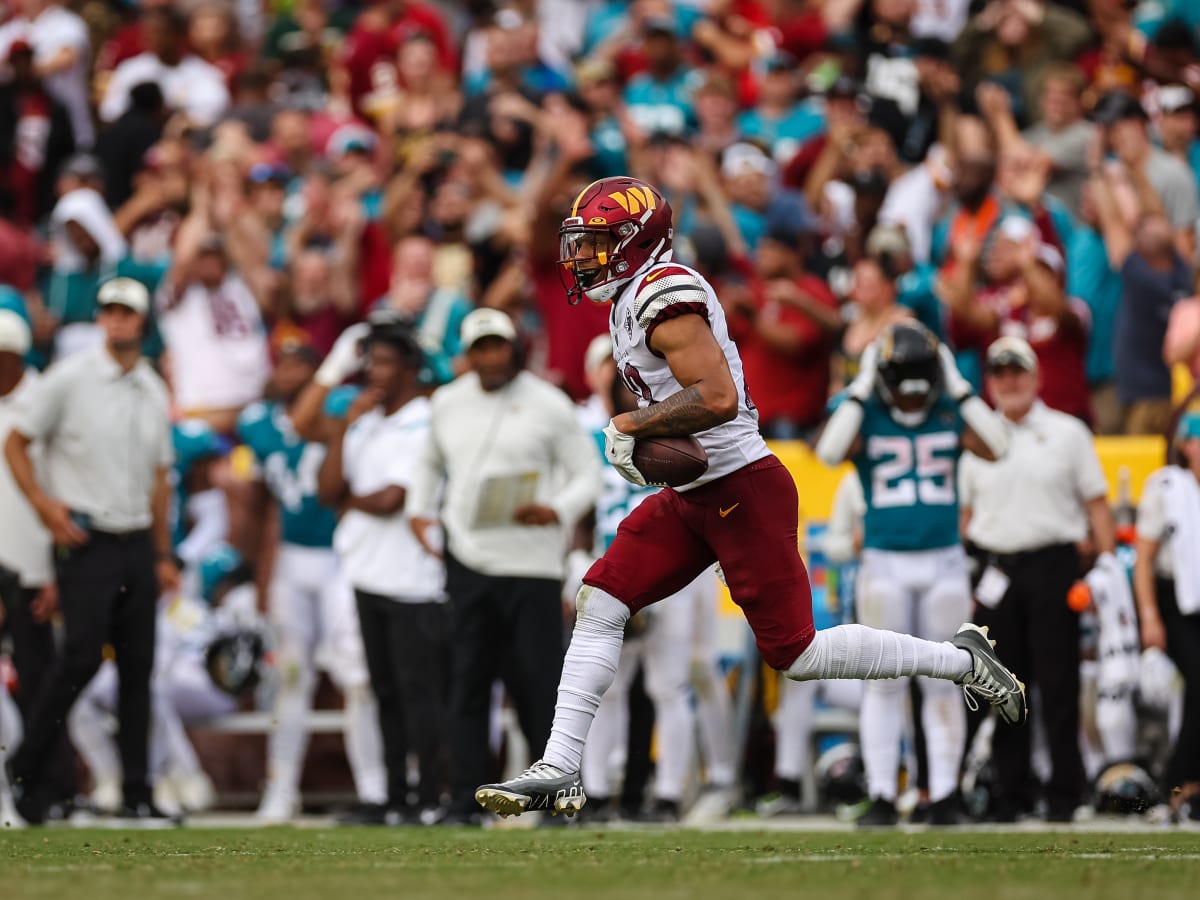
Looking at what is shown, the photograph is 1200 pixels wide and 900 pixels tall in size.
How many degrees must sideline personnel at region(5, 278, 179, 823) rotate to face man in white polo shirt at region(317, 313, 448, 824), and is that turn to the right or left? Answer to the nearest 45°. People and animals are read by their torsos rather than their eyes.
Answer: approximately 45° to their left

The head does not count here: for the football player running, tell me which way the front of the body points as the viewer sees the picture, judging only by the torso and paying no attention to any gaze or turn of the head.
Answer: to the viewer's left

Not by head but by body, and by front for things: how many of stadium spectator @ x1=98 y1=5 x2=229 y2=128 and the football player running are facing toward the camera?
1

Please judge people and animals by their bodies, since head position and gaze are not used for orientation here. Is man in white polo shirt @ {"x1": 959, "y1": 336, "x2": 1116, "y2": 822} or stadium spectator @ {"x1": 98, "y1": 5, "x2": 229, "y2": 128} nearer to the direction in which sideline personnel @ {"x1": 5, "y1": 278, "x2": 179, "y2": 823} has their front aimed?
the man in white polo shirt

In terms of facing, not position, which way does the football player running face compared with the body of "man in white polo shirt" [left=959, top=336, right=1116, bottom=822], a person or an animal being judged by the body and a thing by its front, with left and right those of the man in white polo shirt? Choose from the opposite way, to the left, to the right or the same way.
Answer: to the right

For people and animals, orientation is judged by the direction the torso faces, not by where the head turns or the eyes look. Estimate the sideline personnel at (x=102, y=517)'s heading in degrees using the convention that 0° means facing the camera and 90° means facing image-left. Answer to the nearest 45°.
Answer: approximately 315°

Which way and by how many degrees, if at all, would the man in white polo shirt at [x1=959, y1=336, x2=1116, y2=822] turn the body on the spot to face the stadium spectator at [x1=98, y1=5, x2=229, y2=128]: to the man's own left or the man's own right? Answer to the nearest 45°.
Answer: approximately 135° to the man's own right

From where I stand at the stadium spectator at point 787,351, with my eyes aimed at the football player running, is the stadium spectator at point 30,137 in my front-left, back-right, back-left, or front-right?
back-right

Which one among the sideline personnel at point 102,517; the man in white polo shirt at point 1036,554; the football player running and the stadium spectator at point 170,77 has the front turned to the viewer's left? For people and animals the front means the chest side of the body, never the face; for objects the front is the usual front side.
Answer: the football player running

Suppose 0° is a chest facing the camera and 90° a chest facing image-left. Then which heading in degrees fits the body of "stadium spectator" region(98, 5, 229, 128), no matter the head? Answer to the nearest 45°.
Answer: approximately 0°

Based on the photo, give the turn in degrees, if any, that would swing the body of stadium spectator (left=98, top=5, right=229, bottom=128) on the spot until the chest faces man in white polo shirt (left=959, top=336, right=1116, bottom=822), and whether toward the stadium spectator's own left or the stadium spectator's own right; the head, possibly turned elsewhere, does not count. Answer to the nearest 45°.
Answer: approximately 45° to the stadium spectator's own left

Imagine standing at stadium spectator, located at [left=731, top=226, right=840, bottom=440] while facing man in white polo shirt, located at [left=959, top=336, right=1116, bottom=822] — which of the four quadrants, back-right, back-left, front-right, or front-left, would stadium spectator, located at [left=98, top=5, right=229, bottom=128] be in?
back-right

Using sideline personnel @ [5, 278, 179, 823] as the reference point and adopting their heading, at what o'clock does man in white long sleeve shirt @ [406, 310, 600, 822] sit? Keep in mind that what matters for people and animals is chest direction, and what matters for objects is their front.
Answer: The man in white long sleeve shirt is roughly at 11 o'clock from the sideline personnel.
